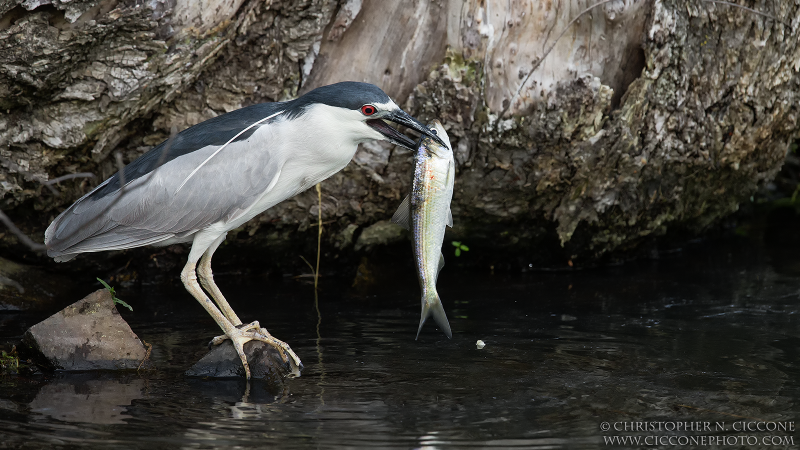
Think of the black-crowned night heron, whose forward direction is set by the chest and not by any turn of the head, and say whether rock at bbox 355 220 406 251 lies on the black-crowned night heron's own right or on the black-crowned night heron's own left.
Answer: on the black-crowned night heron's own left

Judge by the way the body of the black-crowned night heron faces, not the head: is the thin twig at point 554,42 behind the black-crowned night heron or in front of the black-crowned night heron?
in front

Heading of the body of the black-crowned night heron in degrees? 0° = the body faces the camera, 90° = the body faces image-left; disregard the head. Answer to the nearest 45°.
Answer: approximately 270°

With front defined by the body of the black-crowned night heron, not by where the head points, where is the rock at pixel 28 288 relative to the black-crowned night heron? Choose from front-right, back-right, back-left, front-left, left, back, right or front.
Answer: back-left
